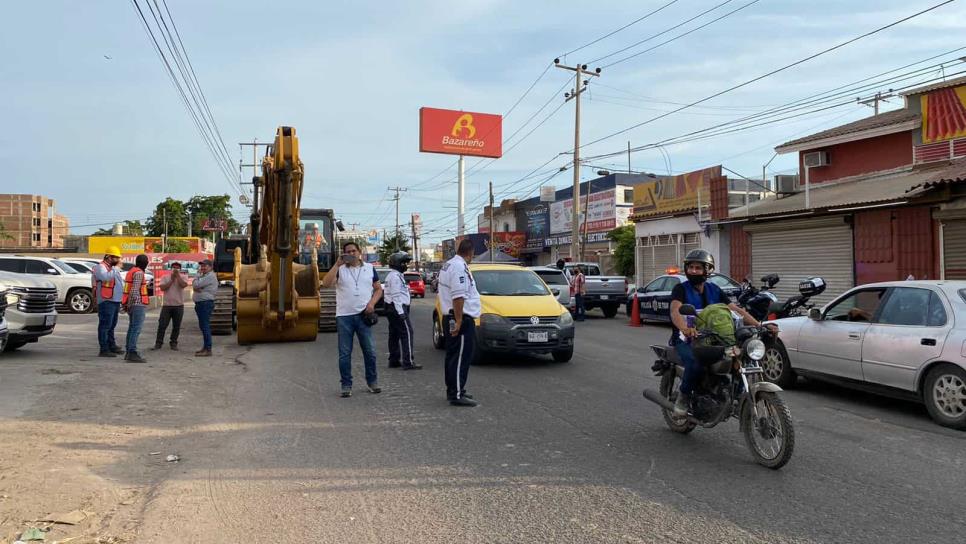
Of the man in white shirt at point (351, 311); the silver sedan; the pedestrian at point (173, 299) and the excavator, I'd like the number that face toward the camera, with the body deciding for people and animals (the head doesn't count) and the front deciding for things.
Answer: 3

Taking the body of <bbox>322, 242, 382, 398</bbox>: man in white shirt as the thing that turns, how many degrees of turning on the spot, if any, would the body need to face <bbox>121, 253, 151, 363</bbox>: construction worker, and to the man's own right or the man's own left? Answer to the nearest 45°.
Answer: approximately 135° to the man's own right

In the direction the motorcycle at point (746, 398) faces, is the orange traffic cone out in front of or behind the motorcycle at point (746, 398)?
behind

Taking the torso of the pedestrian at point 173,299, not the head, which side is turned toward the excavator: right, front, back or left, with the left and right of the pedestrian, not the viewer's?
left

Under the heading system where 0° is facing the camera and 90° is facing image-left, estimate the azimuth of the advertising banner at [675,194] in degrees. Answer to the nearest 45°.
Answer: approximately 45°
